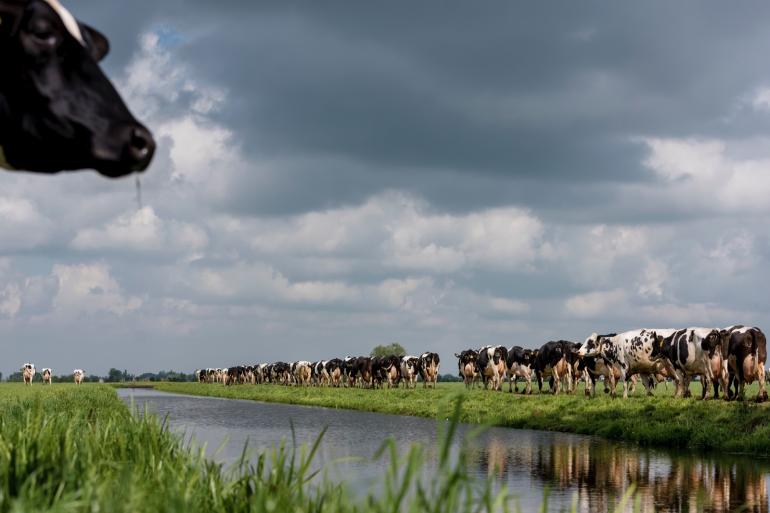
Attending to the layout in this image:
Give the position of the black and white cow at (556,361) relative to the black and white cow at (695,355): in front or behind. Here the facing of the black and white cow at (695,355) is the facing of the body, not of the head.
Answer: in front

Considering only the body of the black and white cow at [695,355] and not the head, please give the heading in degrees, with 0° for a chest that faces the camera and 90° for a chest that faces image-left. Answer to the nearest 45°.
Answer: approximately 135°

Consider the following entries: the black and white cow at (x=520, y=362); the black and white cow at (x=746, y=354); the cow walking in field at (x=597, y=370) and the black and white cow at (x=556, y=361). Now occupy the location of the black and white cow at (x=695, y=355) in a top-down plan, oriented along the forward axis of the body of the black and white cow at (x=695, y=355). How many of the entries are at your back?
1

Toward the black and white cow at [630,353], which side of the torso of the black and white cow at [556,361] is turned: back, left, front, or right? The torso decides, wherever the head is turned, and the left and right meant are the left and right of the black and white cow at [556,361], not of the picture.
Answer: back

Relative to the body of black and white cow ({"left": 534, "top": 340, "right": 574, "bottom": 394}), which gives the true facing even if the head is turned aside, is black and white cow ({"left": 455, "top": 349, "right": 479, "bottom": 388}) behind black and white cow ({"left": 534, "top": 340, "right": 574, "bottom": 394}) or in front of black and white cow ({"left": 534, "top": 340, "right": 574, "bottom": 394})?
in front

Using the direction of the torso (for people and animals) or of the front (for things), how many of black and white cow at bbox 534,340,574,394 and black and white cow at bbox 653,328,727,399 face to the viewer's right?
0

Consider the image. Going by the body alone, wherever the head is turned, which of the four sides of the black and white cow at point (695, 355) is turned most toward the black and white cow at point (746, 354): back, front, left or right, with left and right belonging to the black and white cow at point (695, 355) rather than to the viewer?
back
